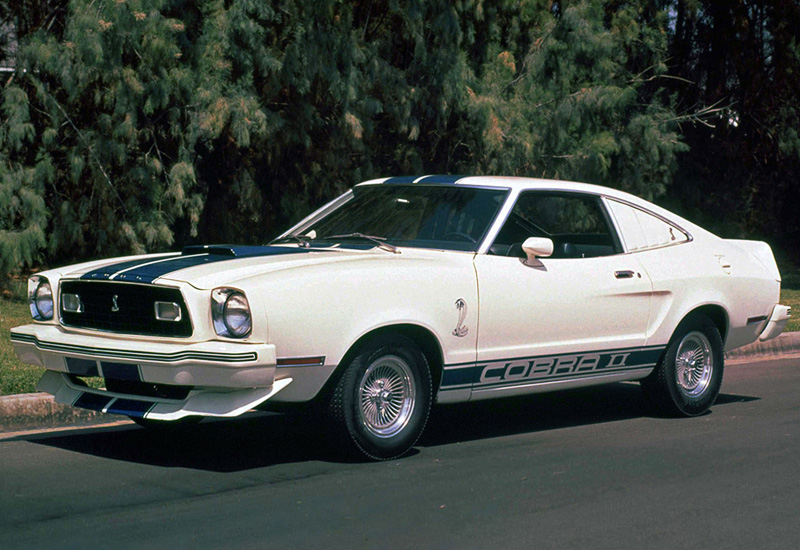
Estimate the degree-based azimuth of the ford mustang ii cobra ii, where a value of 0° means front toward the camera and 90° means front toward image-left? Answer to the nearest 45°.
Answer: approximately 45°
